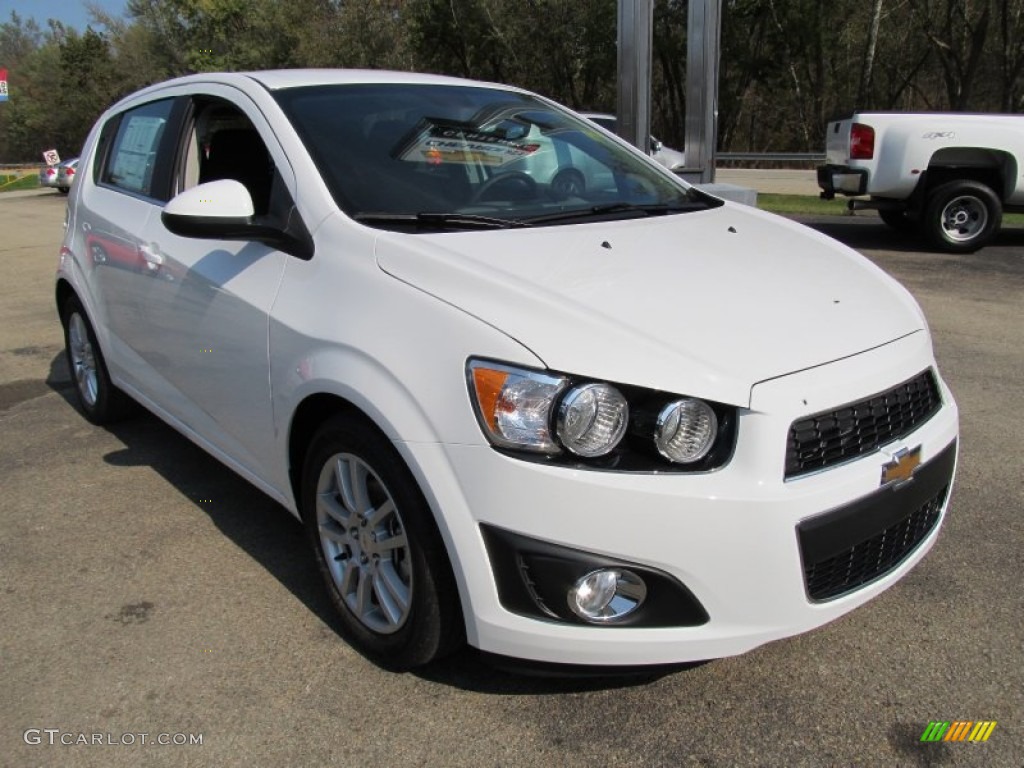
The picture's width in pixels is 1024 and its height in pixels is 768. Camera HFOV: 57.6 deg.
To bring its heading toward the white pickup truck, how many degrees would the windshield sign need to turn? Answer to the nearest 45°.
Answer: approximately 90° to its left

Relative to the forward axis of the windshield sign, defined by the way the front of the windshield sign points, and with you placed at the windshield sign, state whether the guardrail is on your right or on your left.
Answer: on your left

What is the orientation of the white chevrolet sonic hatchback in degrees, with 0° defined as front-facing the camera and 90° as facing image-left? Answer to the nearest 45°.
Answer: approximately 315°

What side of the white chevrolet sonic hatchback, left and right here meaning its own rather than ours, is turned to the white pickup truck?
left

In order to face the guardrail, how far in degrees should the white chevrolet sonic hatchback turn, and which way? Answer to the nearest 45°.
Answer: approximately 135° to its left

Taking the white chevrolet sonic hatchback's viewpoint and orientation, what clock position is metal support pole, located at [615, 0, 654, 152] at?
The metal support pole is roughly at 8 o'clock from the white chevrolet sonic hatchback.
